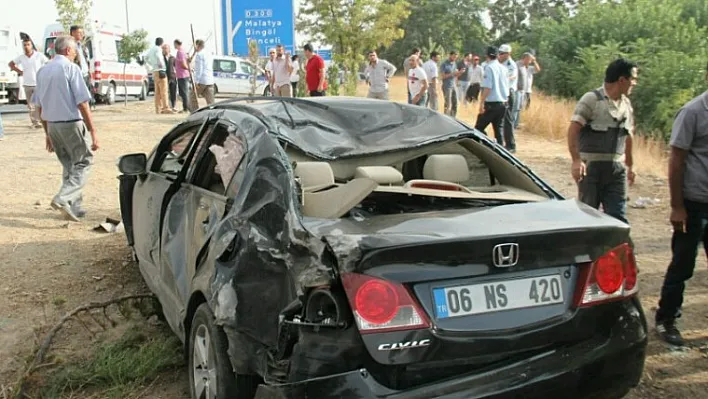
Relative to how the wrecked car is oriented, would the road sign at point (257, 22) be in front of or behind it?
in front

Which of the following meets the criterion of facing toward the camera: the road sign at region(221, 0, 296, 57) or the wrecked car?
the road sign

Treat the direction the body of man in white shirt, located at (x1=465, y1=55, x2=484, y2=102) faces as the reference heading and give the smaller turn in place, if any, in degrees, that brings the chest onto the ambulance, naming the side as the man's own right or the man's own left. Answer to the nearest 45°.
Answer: approximately 45° to the man's own right

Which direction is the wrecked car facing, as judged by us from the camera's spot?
facing away from the viewer and to the left of the viewer

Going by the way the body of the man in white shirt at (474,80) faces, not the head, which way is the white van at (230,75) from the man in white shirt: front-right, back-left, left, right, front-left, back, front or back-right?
right

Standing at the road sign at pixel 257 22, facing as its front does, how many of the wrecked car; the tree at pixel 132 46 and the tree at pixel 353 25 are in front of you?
1

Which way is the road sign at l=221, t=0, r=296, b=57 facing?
toward the camera

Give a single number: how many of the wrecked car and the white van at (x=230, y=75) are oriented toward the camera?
0

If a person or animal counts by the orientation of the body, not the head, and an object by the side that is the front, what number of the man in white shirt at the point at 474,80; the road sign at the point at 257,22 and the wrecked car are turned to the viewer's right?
0

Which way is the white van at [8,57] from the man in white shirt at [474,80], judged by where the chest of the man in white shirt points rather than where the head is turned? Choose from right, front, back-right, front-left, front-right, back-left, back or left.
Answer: front-right
